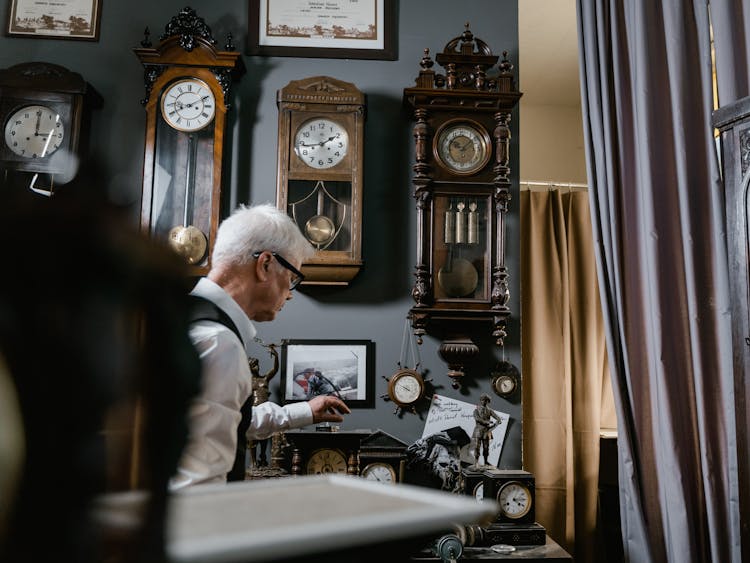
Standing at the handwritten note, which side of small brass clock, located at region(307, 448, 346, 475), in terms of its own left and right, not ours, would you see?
left

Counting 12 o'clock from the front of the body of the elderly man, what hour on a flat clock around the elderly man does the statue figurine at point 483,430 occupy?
The statue figurine is roughly at 11 o'clock from the elderly man.

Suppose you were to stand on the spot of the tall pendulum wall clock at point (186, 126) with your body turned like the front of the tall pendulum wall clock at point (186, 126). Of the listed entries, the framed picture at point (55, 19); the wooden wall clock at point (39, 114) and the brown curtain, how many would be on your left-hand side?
1

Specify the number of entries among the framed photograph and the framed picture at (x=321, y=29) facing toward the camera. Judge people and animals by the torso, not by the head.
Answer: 2

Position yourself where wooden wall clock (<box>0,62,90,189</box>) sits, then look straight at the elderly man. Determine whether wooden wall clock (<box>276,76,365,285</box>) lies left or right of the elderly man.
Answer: left

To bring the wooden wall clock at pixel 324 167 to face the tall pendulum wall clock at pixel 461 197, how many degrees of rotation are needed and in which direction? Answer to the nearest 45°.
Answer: approximately 90° to its left

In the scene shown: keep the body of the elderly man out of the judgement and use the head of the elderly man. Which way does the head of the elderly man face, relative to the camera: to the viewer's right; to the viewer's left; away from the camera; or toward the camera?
to the viewer's right

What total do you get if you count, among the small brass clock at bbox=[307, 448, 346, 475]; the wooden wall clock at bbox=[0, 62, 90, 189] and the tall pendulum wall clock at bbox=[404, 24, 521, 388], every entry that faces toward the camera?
3

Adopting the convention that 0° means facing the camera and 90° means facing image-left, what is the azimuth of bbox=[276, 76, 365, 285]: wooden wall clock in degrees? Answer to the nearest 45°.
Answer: approximately 0°
